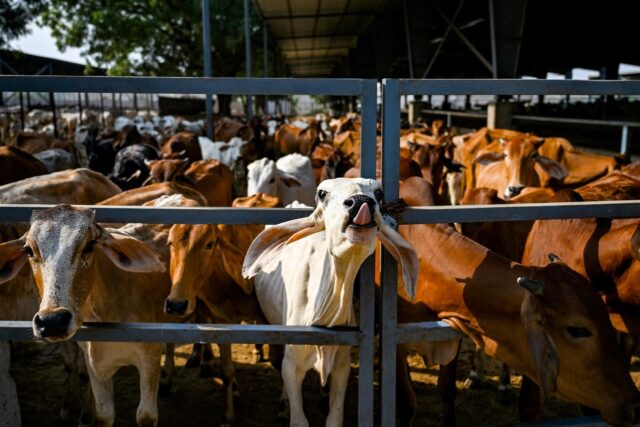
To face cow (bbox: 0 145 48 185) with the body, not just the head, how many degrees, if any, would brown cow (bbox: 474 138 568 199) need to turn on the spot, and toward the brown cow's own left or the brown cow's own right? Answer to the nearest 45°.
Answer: approximately 90° to the brown cow's own right

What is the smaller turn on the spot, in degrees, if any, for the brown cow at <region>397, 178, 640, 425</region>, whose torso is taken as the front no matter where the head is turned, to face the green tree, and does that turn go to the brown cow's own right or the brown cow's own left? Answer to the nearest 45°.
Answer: approximately 135° to the brown cow's own left

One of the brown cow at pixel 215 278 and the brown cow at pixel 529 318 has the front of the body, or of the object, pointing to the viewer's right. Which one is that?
the brown cow at pixel 529 318

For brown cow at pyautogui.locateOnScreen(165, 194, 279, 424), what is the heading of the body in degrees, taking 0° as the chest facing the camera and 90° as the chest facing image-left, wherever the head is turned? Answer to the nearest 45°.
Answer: approximately 45°

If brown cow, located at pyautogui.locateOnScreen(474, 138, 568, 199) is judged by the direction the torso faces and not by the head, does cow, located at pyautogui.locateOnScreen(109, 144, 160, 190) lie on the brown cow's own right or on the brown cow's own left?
on the brown cow's own right

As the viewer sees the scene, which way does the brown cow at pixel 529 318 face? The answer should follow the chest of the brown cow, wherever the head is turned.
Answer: to the viewer's right
